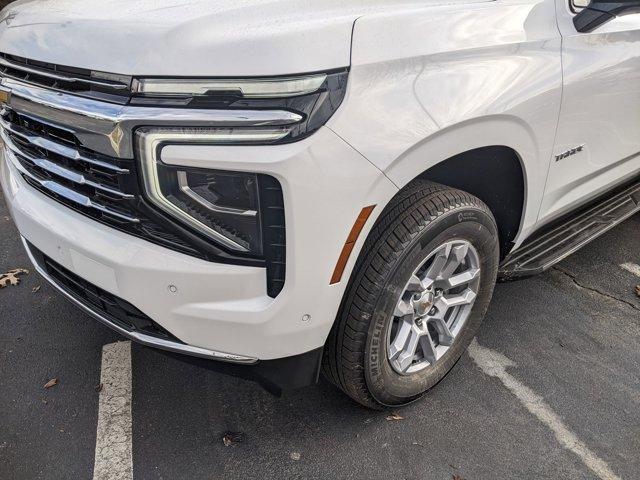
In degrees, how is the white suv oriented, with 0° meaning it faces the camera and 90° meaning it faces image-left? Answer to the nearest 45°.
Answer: approximately 45°
